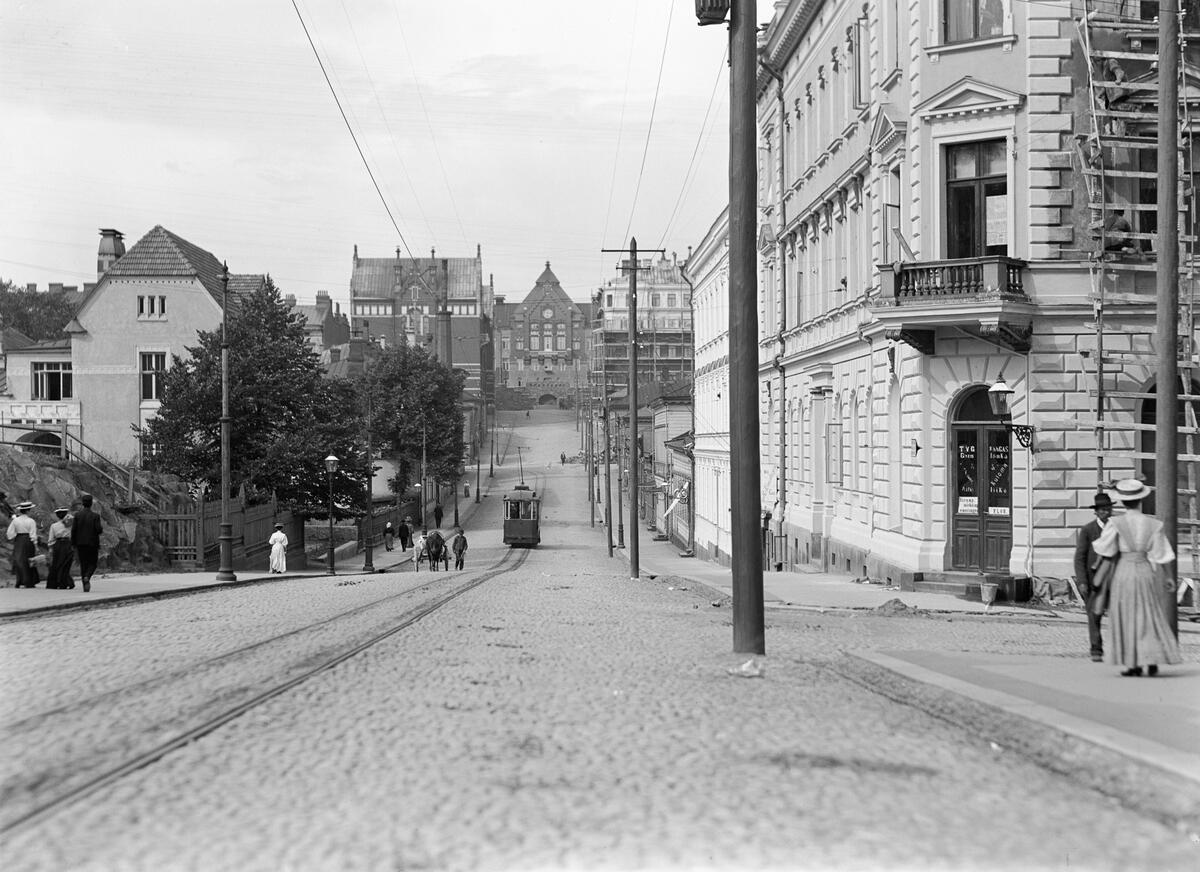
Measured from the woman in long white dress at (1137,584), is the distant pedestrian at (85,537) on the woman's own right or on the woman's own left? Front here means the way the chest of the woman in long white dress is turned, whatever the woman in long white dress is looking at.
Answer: on the woman's own left

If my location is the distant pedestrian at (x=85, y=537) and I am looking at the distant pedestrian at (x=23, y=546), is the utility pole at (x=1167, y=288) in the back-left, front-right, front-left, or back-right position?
back-left

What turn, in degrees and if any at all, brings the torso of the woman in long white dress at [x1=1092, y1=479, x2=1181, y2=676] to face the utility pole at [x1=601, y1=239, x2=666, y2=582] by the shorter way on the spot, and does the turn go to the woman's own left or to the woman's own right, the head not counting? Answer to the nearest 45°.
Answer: approximately 45° to the woman's own left

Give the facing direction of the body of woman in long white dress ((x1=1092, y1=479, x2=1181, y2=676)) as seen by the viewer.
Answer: away from the camera
